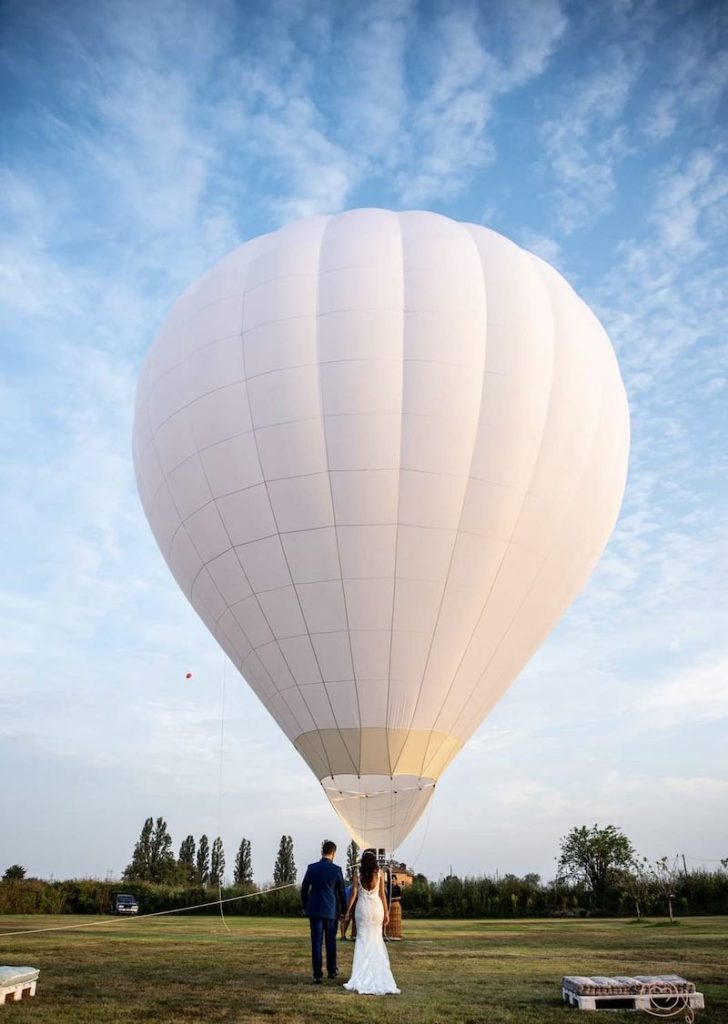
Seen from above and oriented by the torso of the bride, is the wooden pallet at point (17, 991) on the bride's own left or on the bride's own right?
on the bride's own left

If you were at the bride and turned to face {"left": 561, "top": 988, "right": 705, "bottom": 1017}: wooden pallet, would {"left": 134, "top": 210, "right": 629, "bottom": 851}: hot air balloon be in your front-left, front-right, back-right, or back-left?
back-left

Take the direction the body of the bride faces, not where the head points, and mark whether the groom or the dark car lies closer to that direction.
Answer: the dark car

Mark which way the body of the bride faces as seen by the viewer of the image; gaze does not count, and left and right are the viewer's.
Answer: facing away from the viewer

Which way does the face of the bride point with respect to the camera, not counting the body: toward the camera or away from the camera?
away from the camera

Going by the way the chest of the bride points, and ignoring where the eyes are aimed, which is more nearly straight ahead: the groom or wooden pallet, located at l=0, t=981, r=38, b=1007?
the groom

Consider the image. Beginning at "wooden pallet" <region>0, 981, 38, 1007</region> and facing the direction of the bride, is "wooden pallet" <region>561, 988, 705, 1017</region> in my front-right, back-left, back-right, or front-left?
front-right

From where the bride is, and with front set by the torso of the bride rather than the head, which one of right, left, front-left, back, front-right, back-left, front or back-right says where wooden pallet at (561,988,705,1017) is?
back-right

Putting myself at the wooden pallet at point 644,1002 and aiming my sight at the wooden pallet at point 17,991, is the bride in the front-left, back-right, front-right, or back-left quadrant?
front-right

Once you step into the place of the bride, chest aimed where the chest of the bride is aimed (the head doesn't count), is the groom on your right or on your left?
on your left

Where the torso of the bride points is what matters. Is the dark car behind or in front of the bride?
in front

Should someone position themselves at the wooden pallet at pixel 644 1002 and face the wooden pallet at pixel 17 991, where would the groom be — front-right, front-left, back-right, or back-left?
front-right

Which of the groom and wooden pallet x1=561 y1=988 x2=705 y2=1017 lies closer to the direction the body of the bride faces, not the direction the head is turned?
the groom
